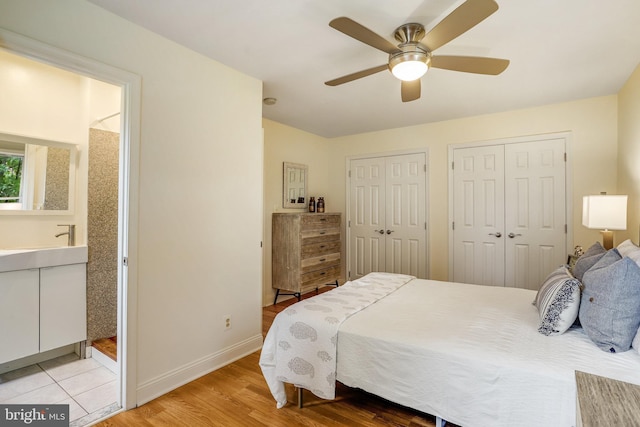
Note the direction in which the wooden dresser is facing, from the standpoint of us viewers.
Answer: facing the viewer and to the right of the viewer

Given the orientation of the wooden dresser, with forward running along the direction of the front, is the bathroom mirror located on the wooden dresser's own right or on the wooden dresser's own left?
on the wooden dresser's own right

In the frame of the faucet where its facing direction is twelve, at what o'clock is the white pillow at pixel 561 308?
The white pillow is roughly at 8 o'clock from the faucet.

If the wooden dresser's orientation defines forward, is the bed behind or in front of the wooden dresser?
in front

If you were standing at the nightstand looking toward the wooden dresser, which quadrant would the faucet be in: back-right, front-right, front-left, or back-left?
front-left

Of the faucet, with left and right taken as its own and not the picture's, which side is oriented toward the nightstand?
left
